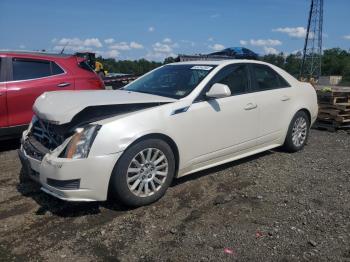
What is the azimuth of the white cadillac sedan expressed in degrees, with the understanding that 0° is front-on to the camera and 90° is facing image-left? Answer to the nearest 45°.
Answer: approximately 45°

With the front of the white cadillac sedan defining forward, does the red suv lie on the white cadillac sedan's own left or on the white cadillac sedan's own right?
on the white cadillac sedan's own right
